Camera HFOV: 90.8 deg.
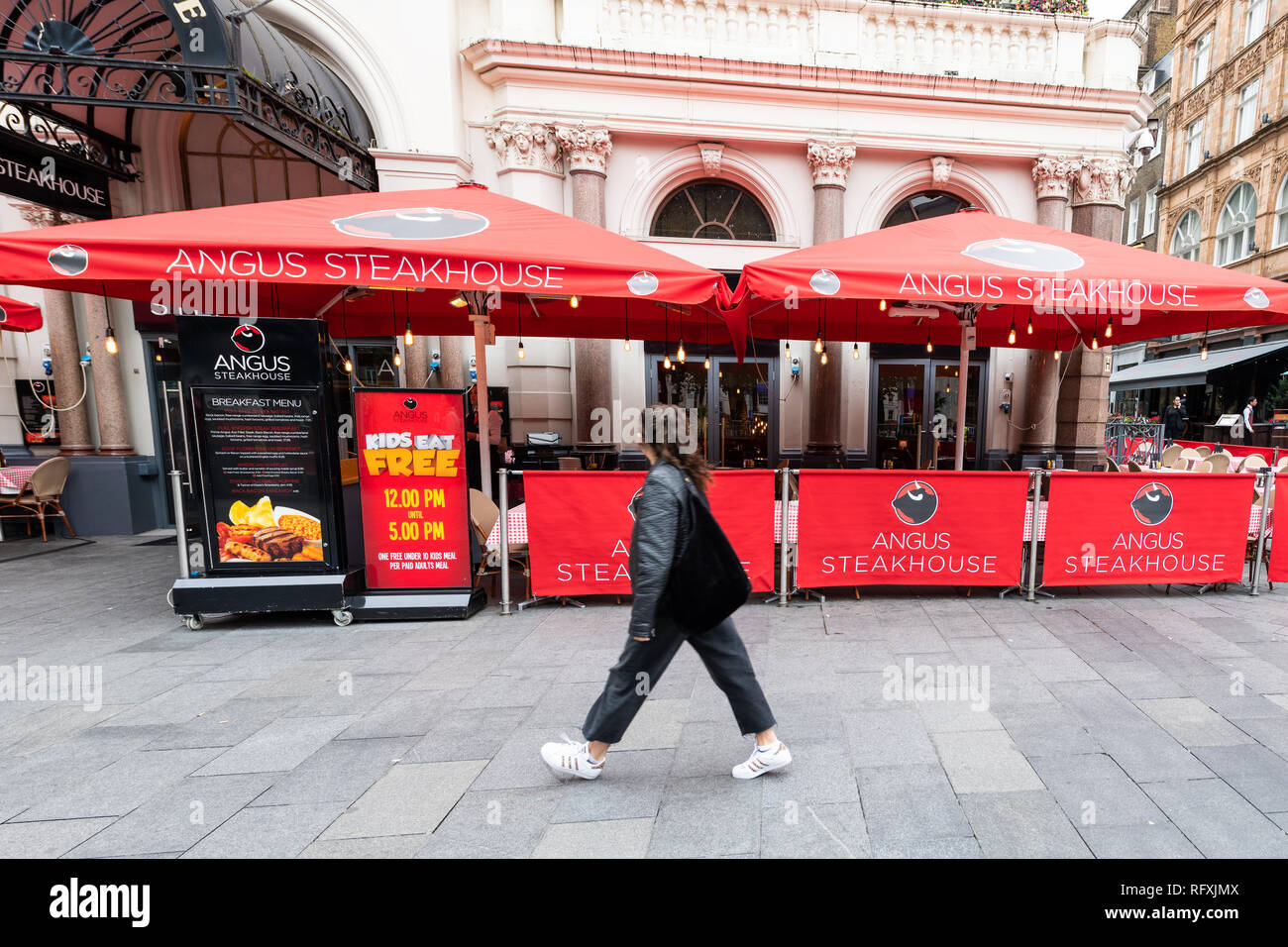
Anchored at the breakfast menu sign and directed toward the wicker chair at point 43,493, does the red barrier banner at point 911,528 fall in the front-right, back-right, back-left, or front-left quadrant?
back-right

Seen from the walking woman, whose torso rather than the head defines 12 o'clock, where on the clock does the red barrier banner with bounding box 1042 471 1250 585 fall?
The red barrier banner is roughly at 5 o'clock from the walking woman.

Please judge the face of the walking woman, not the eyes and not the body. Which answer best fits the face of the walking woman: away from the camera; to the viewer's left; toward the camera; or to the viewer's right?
to the viewer's left

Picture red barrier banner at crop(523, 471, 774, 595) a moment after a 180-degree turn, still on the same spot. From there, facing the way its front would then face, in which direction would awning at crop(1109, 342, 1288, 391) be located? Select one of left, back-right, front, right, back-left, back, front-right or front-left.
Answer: front-right

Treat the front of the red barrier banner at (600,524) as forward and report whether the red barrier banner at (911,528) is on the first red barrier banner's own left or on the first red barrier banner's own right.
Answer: on the first red barrier banner's own left

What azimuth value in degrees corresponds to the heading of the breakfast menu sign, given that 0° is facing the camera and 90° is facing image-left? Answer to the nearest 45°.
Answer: approximately 0°

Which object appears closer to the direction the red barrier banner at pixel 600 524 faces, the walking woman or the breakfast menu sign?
the walking woman

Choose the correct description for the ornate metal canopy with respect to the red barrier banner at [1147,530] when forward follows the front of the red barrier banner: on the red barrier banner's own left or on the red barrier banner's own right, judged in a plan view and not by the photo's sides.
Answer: on the red barrier banner's own right

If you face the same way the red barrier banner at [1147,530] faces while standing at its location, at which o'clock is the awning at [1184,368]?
The awning is roughly at 6 o'clock from the red barrier banner.

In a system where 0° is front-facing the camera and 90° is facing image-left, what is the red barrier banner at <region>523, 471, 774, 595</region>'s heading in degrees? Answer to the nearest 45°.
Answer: approximately 0°

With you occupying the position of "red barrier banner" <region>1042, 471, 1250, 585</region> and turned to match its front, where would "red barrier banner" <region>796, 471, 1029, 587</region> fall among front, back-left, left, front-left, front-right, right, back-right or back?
front-right

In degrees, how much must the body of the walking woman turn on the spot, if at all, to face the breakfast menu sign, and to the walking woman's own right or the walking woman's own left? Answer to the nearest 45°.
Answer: approximately 45° to the walking woman's own right

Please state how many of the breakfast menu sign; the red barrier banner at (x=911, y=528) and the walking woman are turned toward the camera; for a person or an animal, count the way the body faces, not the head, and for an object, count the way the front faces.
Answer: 2
